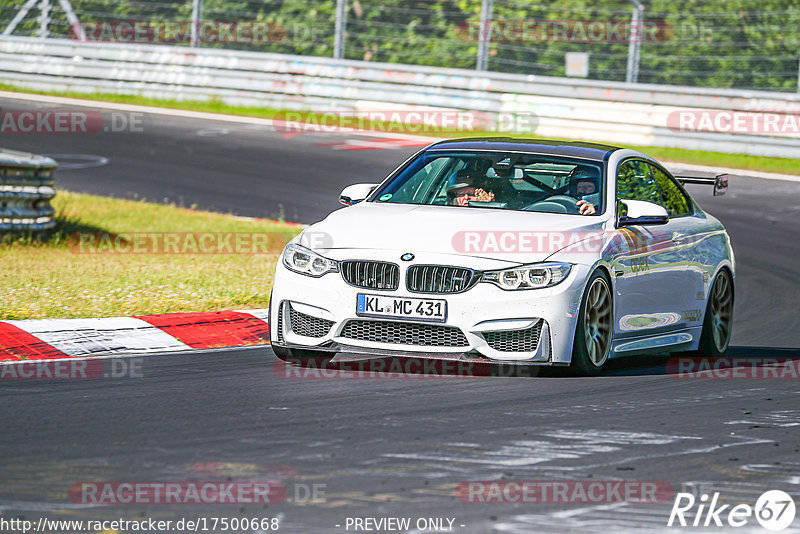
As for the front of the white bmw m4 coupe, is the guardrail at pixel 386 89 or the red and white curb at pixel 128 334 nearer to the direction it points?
the red and white curb

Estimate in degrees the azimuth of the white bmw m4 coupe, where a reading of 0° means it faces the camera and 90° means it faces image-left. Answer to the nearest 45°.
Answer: approximately 45°

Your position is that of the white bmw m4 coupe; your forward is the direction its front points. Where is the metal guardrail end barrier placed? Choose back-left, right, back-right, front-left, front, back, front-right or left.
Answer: right

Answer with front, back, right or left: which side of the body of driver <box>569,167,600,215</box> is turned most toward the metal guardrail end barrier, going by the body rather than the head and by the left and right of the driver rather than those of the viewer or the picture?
right

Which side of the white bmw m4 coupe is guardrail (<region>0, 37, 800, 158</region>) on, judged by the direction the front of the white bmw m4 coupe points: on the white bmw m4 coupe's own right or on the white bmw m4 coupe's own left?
on the white bmw m4 coupe's own right

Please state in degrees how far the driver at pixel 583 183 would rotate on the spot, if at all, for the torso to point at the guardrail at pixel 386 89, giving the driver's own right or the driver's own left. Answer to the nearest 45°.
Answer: approximately 135° to the driver's own right

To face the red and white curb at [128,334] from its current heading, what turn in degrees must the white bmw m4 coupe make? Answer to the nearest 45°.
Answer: approximately 45° to its right
